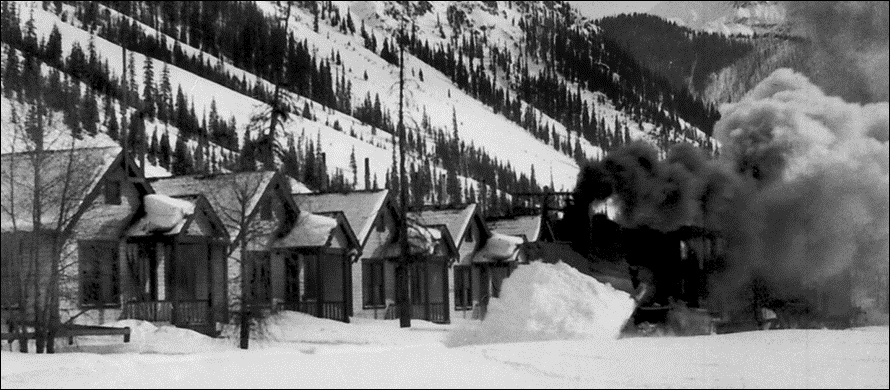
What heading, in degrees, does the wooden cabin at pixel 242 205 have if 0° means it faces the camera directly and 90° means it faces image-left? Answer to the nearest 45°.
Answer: approximately 315°

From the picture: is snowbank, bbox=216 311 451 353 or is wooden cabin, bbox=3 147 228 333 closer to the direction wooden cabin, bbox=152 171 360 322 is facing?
the snowbank

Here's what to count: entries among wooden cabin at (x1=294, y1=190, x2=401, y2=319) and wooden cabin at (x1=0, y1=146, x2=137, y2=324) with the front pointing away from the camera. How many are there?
0

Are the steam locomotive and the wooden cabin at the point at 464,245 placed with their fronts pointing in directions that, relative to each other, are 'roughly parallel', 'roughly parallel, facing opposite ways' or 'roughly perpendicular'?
roughly perpendicular

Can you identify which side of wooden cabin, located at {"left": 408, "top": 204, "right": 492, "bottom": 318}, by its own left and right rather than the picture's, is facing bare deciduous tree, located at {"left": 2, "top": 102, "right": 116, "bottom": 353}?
right

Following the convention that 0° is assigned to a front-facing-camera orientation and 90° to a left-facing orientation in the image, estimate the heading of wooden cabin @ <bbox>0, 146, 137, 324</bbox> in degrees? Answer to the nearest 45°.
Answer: approximately 315°

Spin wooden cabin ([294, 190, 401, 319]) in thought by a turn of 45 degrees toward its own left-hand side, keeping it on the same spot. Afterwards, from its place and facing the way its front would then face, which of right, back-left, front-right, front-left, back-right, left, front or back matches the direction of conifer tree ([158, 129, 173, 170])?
back

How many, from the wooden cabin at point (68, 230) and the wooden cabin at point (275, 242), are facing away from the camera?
0

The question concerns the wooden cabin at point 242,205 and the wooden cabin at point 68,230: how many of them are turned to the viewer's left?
0

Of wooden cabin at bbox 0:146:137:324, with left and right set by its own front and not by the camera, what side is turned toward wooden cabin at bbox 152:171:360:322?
left

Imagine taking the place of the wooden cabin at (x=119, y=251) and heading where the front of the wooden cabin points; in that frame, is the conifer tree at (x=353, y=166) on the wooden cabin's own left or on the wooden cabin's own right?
on the wooden cabin's own left
